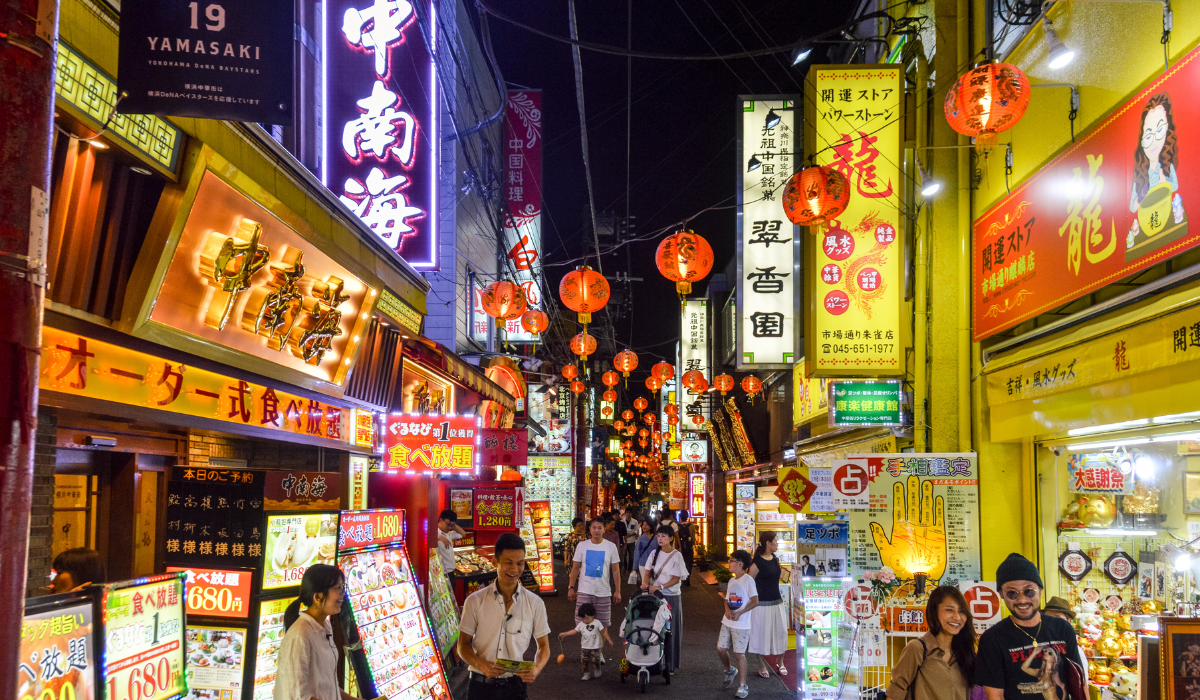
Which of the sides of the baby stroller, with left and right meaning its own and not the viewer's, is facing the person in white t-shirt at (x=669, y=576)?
back

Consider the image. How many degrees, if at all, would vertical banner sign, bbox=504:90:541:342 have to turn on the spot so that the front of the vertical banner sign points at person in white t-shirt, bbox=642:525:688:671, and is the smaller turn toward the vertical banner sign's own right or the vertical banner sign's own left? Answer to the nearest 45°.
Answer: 0° — it already faces them

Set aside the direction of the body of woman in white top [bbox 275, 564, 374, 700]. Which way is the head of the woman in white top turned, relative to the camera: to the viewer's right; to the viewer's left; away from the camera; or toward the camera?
to the viewer's right

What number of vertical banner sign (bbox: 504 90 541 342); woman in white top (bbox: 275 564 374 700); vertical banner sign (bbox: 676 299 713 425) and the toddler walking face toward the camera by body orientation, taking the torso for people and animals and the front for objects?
3

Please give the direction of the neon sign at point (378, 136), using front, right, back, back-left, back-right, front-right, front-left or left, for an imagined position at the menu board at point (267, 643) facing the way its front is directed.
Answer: back-left
